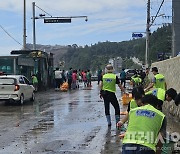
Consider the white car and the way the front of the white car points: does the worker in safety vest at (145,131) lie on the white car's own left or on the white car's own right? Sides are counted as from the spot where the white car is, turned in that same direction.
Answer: on the white car's own right
